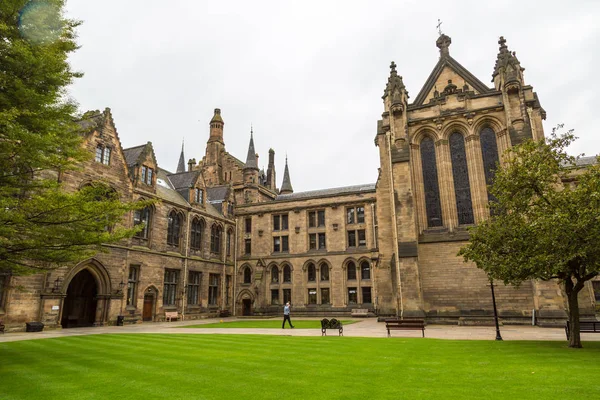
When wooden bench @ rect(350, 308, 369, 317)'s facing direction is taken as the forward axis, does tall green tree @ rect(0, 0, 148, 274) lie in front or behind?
in front

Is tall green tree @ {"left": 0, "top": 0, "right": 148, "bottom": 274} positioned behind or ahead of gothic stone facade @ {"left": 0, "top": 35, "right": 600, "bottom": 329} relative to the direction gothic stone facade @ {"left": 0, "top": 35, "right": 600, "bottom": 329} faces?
ahead

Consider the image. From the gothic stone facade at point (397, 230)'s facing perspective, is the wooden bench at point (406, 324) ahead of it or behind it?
ahead

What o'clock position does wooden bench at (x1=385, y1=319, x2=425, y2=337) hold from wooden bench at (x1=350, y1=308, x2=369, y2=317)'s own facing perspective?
wooden bench at (x1=385, y1=319, x2=425, y2=337) is roughly at 12 o'clock from wooden bench at (x1=350, y1=308, x2=369, y2=317).

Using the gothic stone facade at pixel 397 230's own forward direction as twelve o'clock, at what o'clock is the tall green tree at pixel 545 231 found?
The tall green tree is roughly at 12 o'clock from the gothic stone facade.

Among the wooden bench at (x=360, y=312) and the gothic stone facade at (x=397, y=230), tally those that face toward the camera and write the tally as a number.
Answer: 2

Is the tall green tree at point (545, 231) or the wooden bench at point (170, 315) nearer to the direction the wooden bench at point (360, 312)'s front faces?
the tall green tree

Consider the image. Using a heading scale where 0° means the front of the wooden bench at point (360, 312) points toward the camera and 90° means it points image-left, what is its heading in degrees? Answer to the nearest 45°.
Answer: approximately 0°

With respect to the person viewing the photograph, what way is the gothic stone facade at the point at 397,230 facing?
facing the viewer

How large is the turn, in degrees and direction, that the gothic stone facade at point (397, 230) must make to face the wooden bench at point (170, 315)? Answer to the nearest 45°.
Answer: approximately 90° to its right

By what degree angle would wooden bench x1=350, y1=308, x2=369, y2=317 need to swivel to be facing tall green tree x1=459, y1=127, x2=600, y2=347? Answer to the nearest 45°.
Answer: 0° — it already faces it
